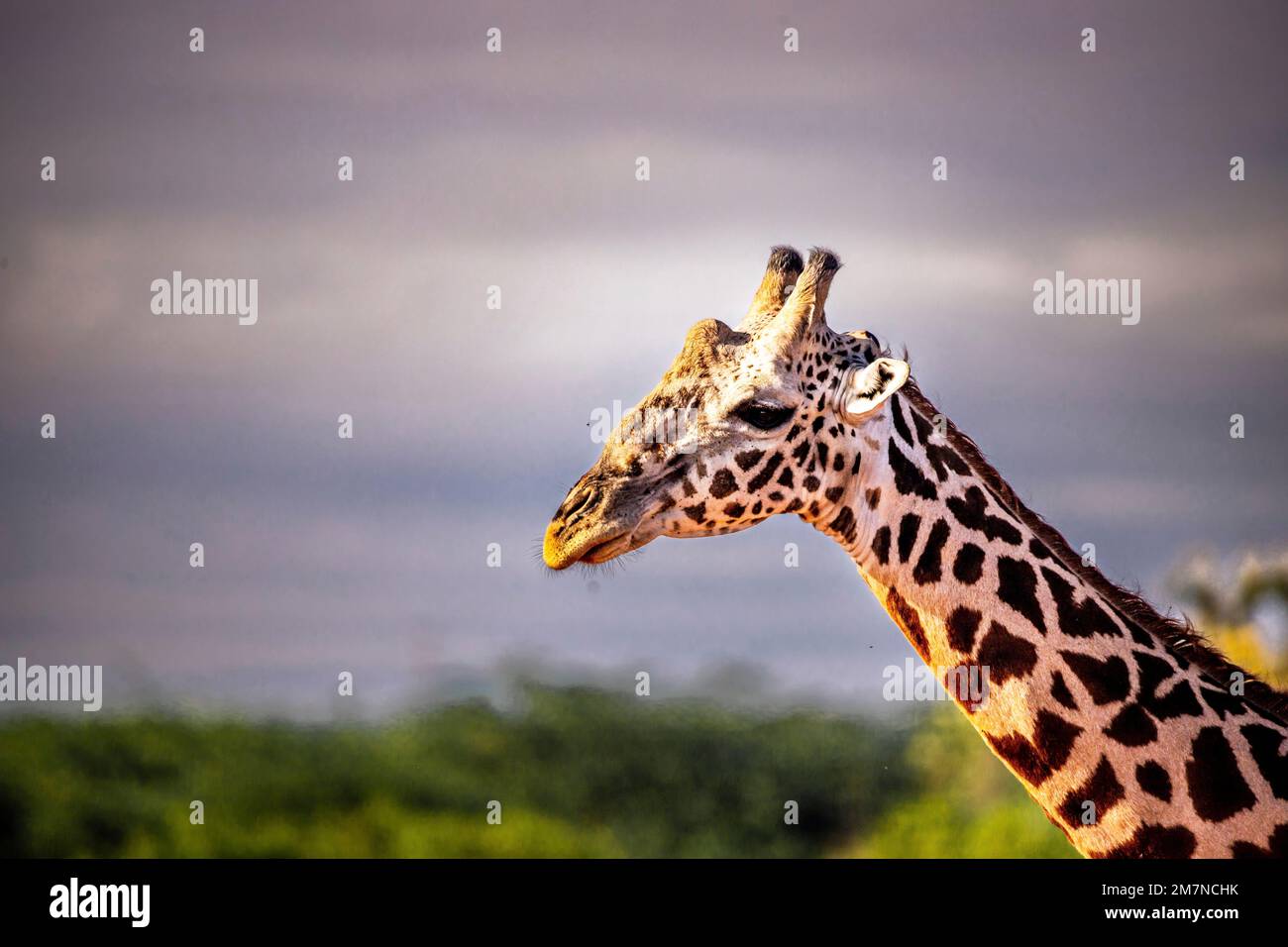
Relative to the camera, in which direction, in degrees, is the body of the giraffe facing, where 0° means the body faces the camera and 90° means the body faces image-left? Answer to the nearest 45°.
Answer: approximately 90°
